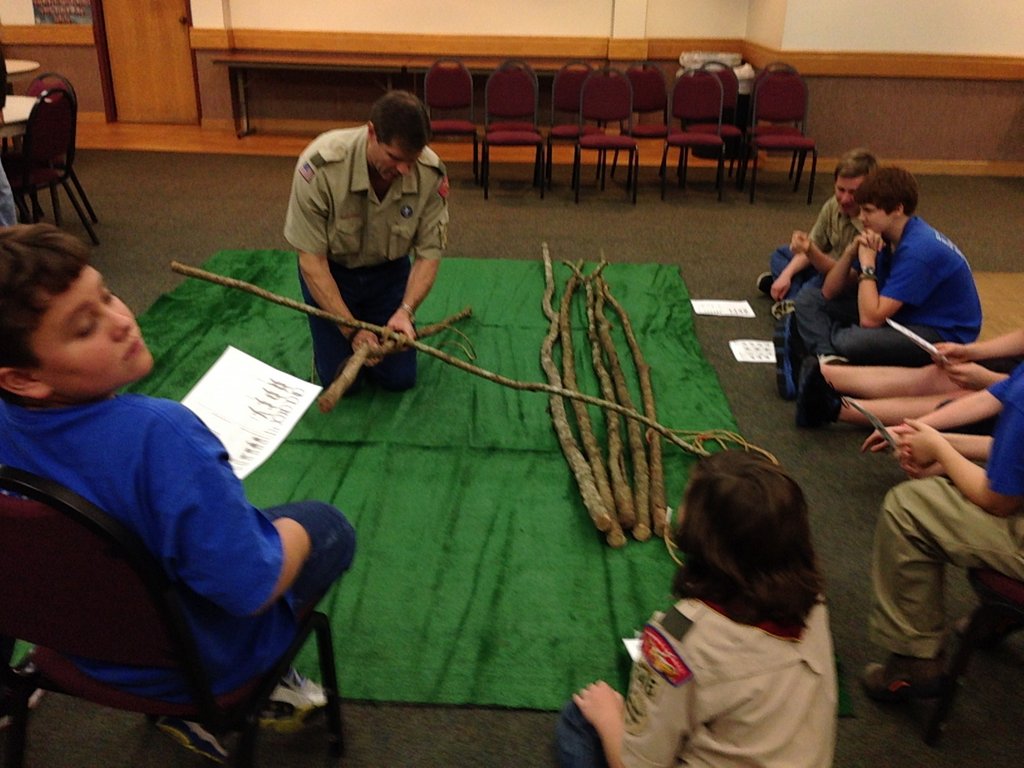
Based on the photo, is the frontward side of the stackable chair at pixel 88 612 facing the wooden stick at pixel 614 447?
yes

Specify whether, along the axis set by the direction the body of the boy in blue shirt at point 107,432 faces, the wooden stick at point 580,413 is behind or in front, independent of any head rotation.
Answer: in front

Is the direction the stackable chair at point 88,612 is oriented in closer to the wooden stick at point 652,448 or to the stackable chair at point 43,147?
the wooden stick

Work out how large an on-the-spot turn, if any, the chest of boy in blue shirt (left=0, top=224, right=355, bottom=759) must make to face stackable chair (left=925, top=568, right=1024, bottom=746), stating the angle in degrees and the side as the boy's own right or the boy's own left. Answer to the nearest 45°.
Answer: approximately 45° to the boy's own right

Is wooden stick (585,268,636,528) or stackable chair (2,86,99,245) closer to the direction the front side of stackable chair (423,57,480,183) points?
the wooden stick

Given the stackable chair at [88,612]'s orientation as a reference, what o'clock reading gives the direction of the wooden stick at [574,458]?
The wooden stick is roughly at 12 o'clock from the stackable chair.

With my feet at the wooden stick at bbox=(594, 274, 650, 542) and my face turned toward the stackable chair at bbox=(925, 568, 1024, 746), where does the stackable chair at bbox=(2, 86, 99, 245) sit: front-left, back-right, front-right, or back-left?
back-right

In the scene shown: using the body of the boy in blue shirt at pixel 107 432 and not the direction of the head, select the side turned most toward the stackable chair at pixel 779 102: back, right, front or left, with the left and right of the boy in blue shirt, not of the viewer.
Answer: front

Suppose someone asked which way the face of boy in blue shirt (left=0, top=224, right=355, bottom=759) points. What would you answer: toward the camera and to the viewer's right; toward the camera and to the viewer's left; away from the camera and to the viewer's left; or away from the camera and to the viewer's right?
toward the camera and to the viewer's right

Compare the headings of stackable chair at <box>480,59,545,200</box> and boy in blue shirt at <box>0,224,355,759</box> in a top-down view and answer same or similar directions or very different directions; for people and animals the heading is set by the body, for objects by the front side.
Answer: very different directions

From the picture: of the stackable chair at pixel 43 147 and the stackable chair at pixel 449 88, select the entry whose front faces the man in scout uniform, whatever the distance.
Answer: the stackable chair at pixel 449 88

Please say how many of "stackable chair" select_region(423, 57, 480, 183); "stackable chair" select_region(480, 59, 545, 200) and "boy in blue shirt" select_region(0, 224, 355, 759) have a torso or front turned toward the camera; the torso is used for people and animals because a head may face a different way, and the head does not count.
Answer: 2

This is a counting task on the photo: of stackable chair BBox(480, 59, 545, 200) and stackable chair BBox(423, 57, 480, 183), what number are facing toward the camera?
2

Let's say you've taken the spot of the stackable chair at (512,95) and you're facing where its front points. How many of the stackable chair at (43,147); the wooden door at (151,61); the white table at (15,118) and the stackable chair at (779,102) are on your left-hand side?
1

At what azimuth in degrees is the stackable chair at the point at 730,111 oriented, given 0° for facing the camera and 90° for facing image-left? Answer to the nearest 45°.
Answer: approximately 45°

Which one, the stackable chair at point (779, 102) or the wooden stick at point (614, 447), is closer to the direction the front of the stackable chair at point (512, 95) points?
the wooden stick
